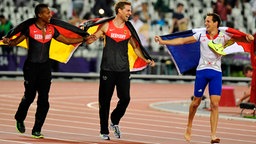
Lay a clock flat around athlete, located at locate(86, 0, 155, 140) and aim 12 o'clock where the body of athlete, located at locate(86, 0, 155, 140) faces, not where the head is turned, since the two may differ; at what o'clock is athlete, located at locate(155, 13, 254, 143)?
athlete, located at locate(155, 13, 254, 143) is roughly at 9 o'clock from athlete, located at locate(86, 0, 155, 140).

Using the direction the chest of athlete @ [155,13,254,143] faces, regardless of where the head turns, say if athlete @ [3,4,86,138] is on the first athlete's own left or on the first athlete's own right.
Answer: on the first athlete's own right

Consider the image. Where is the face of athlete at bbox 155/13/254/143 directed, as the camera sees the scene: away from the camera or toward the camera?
toward the camera

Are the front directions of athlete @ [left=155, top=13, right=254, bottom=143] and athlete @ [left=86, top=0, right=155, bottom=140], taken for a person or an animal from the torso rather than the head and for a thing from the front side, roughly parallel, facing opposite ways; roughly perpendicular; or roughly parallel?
roughly parallel

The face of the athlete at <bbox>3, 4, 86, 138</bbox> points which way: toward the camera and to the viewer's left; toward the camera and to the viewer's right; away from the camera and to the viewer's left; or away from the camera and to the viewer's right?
toward the camera and to the viewer's right

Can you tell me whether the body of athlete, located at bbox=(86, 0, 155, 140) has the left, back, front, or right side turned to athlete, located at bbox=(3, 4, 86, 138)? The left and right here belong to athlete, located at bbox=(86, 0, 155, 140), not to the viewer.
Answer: right

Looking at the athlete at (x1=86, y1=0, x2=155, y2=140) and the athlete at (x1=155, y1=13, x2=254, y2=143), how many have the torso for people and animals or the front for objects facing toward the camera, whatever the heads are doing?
2

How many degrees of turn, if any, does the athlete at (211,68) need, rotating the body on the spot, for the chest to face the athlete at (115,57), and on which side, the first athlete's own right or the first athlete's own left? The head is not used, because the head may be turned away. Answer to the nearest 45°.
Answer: approximately 90° to the first athlete's own right

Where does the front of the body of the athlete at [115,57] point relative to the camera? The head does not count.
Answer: toward the camera

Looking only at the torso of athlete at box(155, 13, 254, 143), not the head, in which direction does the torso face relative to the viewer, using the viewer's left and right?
facing the viewer
